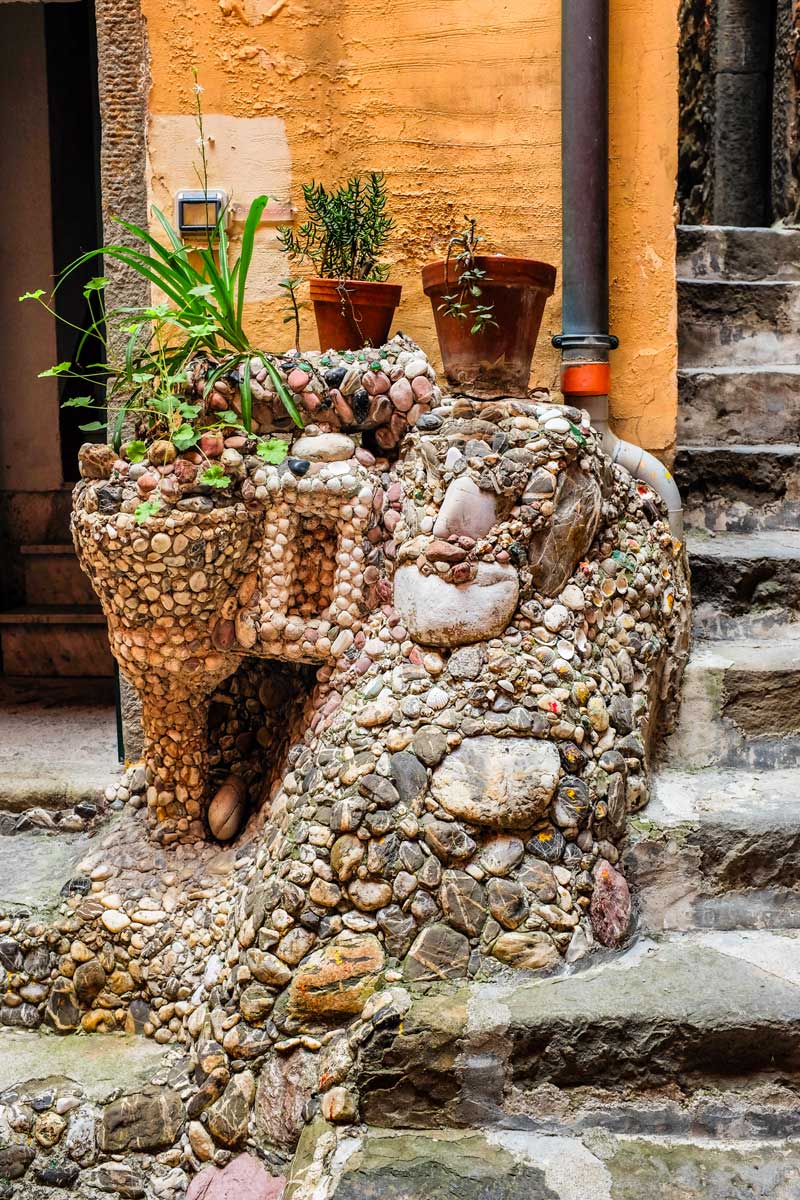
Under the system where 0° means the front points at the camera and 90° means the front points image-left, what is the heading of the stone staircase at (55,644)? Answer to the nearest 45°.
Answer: approximately 0°

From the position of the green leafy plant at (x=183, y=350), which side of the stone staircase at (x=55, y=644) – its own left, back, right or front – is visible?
front

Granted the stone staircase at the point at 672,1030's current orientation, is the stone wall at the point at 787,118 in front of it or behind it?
behind

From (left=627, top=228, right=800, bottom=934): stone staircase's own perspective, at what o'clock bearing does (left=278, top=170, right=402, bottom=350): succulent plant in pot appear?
The succulent plant in pot is roughly at 2 o'clock from the stone staircase.

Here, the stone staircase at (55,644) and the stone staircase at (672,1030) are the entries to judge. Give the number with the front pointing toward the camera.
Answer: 2

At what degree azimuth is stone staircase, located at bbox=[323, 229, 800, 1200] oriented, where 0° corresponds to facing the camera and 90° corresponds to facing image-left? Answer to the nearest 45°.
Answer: approximately 0°

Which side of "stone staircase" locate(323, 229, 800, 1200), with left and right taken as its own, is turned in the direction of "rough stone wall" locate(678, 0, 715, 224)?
back

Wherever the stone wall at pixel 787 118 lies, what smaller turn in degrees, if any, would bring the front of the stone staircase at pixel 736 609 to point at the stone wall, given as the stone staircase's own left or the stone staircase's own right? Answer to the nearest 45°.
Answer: approximately 180°

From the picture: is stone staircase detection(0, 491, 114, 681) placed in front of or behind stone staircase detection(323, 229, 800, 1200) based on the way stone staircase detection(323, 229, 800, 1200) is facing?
behind
